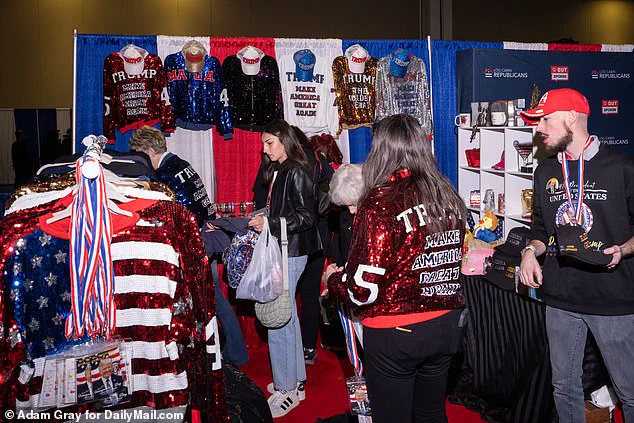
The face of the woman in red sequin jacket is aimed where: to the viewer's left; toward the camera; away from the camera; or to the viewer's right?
away from the camera

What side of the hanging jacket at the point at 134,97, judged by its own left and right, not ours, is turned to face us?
back

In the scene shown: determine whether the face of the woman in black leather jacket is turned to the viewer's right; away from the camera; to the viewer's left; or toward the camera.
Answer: to the viewer's left

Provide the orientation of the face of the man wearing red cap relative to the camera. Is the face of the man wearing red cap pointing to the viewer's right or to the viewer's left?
to the viewer's left

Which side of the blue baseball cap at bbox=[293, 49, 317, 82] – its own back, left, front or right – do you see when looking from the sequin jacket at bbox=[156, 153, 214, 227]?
front

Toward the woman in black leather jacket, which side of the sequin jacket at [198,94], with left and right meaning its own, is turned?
back

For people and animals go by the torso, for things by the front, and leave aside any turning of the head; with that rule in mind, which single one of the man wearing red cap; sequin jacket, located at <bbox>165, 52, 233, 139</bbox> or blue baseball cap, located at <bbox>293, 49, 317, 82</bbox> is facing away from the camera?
the sequin jacket
